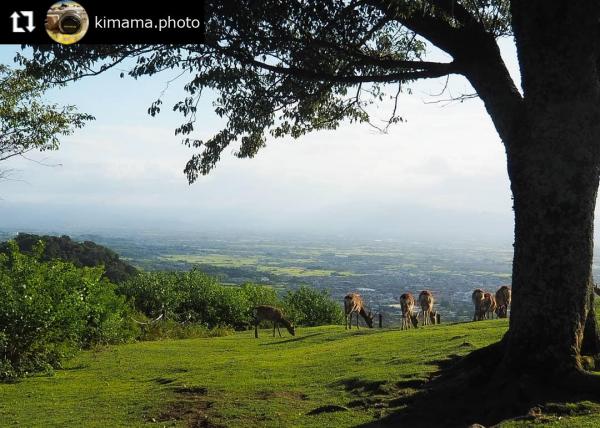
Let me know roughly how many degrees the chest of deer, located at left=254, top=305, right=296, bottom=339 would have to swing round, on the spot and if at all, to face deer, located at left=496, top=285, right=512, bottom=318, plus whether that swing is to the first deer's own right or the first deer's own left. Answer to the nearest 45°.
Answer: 0° — it already faces it

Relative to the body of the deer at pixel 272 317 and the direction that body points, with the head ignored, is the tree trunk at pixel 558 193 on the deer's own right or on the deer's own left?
on the deer's own right

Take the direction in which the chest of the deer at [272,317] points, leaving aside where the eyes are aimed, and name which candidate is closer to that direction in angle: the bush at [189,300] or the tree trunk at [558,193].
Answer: the tree trunk

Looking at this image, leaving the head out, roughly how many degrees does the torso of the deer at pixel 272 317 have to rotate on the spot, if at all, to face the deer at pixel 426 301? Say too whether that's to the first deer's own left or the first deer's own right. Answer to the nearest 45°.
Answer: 0° — it already faces it

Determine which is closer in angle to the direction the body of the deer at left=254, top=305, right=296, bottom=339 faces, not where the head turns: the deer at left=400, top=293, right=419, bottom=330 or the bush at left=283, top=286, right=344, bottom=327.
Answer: the deer

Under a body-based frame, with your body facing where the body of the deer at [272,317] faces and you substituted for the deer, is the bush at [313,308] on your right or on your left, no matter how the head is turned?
on your left

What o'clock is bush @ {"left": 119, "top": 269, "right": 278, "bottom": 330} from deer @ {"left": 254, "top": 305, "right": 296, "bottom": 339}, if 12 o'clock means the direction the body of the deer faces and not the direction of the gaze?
The bush is roughly at 8 o'clock from the deer.

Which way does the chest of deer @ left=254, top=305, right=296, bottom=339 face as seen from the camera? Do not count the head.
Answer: to the viewer's right
